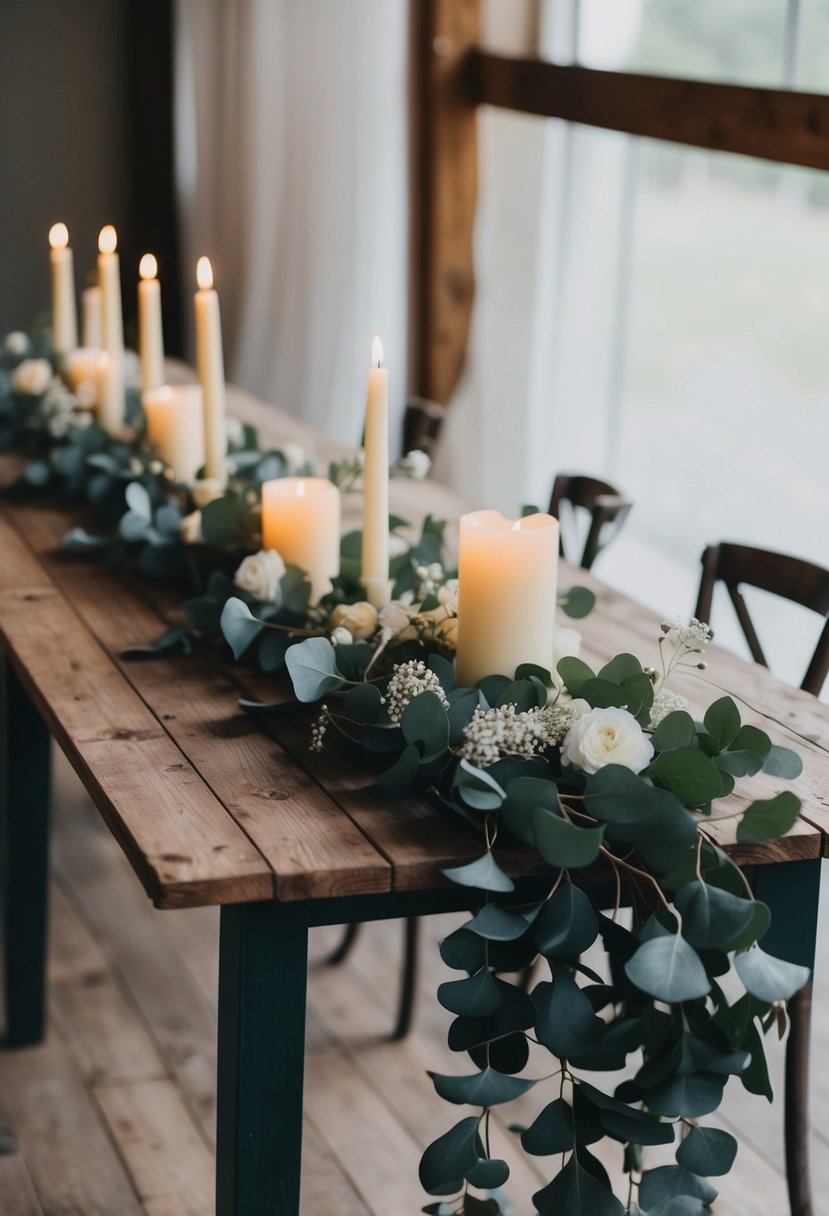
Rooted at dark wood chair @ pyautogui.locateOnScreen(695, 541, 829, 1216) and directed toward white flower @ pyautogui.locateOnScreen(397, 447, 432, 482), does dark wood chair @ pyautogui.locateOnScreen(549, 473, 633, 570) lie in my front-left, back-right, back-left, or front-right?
front-right

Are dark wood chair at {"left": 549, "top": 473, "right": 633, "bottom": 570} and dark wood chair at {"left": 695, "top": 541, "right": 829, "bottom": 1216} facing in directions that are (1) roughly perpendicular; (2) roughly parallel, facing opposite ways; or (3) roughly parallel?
roughly parallel

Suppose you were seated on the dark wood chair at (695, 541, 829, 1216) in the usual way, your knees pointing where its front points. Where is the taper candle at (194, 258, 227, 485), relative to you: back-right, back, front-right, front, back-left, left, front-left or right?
front-right

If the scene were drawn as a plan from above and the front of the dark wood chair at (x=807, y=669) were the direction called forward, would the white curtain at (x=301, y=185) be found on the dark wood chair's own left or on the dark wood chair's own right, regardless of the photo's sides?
on the dark wood chair's own right

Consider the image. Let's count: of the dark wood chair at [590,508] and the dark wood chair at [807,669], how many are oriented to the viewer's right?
0

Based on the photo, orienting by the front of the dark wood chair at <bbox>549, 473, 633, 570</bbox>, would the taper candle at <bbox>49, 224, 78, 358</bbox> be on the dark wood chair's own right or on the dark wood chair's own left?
on the dark wood chair's own right

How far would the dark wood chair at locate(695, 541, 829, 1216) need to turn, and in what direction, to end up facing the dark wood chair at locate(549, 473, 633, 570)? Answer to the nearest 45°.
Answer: approximately 90° to its right

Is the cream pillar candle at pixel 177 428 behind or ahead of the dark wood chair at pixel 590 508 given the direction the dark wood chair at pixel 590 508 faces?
ahead

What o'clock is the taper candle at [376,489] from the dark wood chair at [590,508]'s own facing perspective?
The taper candle is roughly at 11 o'clock from the dark wood chair.

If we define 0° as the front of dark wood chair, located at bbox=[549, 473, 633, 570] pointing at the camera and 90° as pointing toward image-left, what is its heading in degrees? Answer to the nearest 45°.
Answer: approximately 45°

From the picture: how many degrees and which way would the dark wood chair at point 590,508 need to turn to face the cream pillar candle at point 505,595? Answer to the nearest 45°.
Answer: approximately 45° to its left

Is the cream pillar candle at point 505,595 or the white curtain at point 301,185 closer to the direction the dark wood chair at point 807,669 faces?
the cream pillar candle

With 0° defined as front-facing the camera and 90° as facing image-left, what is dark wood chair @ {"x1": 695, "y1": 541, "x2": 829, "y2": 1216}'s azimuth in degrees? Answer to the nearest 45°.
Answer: approximately 45°

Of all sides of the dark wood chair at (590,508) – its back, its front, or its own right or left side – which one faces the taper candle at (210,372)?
front
